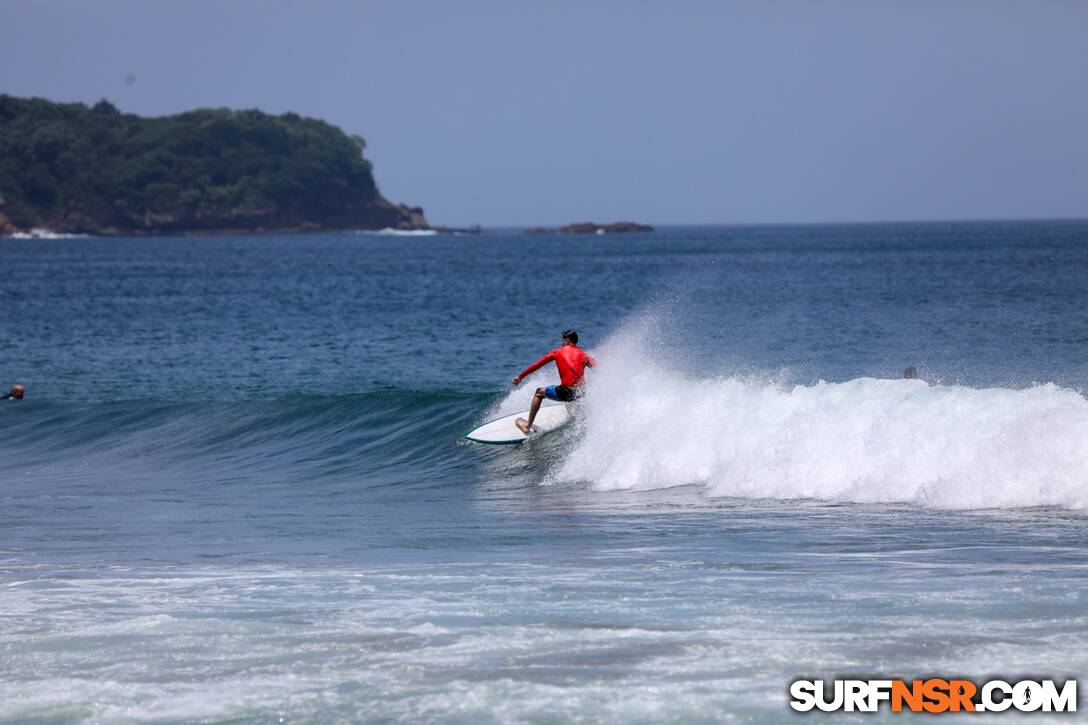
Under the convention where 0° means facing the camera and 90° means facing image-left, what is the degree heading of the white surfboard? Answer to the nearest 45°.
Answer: approximately 90°
